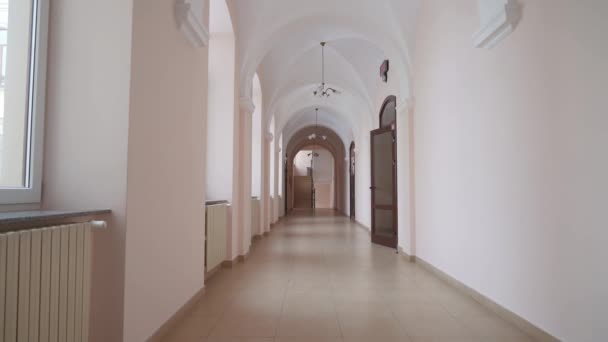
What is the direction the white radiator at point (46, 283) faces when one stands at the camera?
facing the viewer and to the right of the viewer

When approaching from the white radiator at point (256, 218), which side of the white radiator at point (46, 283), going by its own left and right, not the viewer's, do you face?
left

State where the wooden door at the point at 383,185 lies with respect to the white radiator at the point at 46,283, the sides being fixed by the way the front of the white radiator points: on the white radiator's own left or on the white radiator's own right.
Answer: on the white radiator's own left

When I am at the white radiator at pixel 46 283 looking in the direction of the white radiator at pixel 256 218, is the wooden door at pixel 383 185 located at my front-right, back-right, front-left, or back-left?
front-right

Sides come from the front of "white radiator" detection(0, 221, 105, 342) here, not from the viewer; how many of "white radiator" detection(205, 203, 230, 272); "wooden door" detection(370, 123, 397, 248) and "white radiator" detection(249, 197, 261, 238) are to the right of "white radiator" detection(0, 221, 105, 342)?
0

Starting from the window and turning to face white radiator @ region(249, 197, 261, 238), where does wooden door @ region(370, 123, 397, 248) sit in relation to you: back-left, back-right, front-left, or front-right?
front-right
